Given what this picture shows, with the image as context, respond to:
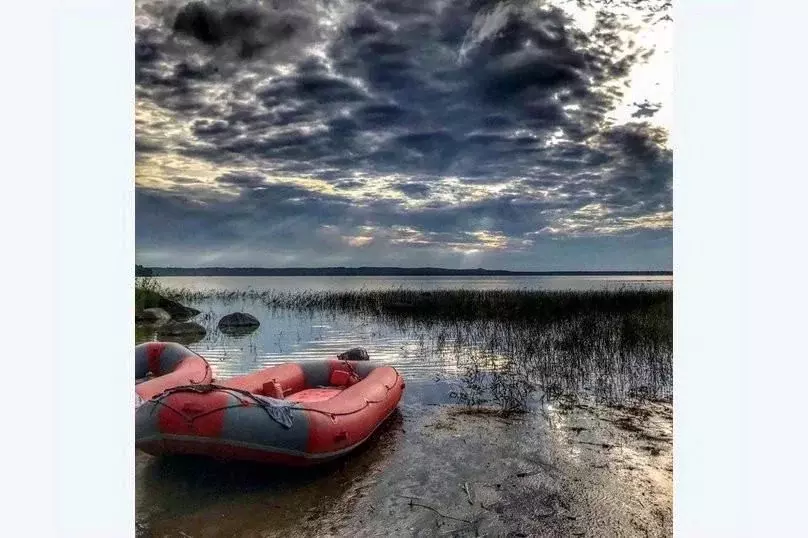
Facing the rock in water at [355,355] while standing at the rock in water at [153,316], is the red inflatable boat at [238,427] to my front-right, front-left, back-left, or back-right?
front-right

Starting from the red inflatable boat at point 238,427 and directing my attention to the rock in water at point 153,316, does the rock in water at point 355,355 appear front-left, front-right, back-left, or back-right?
front-right
